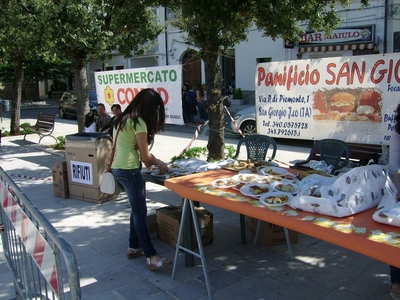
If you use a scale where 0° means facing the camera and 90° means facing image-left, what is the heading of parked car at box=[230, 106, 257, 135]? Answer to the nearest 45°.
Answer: approximately 45°

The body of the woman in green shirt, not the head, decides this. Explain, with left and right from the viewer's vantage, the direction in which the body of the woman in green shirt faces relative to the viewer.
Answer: facing to the right of the viewer

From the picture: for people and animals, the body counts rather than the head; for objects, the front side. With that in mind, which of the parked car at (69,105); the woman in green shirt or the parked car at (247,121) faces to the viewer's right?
the woman in green shirt

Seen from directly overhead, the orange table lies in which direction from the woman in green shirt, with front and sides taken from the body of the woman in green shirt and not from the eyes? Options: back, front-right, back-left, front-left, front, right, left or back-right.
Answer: front-right

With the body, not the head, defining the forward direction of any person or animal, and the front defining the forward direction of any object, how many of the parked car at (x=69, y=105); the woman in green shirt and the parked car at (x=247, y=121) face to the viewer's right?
1

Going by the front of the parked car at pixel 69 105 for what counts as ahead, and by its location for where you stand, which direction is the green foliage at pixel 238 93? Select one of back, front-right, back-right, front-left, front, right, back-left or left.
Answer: back-left

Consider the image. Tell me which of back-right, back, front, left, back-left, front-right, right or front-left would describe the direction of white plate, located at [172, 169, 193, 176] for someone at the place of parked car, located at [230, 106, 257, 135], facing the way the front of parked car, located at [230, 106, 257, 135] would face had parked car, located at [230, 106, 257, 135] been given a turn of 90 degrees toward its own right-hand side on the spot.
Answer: back-left

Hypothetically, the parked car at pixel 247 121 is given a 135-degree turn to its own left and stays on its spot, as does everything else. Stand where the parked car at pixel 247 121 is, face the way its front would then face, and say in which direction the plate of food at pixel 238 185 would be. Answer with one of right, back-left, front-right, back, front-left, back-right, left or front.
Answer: right

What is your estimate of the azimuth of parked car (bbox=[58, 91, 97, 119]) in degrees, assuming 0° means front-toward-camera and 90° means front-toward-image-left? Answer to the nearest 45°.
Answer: approximately 45°

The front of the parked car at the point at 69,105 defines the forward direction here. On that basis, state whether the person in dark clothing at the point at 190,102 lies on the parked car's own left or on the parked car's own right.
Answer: on the parked car's own left

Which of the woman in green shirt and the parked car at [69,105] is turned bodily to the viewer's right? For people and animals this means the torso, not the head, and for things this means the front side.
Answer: the woman in green shirt

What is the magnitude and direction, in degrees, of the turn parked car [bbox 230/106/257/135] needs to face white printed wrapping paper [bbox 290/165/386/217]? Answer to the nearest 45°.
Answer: approximately 45° to its left
